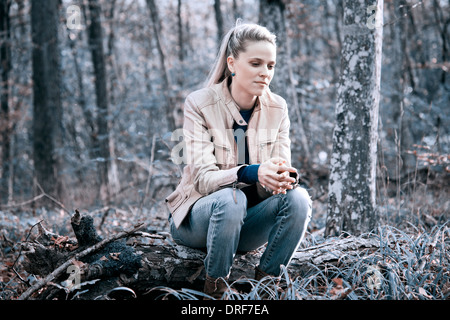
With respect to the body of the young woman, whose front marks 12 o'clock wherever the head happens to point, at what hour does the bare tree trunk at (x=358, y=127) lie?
The bare tree trunk is roughly at 9 o'clock from the young woman.

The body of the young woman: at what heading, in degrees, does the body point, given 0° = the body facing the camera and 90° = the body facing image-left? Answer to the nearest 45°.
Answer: approximately 315°

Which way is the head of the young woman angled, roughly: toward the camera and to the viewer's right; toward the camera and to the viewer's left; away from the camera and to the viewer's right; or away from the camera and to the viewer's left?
toward the camera and to the viewer's right

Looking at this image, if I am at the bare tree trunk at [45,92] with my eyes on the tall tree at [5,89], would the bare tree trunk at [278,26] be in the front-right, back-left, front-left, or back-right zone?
back-right

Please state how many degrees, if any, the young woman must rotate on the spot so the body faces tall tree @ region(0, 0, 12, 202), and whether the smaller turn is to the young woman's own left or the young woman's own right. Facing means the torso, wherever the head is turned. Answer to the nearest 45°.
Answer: approximately 180°

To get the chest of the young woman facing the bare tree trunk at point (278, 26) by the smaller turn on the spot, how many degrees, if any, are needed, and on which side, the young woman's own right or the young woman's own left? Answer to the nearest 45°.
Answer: approximately 135° to the young woman's own left
